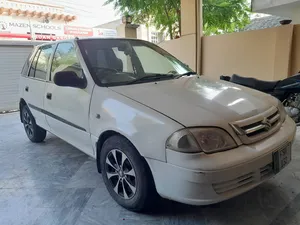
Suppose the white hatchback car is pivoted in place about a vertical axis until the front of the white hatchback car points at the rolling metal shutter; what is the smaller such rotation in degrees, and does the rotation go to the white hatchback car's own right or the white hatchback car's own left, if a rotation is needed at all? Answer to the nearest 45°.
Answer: approximately 180°

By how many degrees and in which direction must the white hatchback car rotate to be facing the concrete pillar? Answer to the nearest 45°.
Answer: approximately 135° to its left

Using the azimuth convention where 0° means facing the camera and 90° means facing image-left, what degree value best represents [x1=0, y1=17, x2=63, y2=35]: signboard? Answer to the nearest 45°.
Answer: approximately 0°

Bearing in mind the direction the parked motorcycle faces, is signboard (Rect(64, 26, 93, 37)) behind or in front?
behind

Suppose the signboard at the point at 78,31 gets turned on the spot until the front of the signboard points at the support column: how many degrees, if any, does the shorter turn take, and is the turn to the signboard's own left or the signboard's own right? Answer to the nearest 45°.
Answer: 0° — it already faces it

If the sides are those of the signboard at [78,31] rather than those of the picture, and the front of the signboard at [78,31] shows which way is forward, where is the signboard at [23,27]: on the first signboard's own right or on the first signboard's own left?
on the first signboard's own right

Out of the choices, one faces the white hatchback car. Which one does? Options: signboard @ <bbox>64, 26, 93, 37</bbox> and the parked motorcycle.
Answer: the signboard

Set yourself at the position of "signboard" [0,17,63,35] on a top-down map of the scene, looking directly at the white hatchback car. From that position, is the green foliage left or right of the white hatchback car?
left

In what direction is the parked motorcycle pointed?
to the viewer's right

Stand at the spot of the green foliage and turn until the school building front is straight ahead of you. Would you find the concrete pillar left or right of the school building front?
left

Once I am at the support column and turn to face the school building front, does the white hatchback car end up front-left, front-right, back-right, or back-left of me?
back-left
